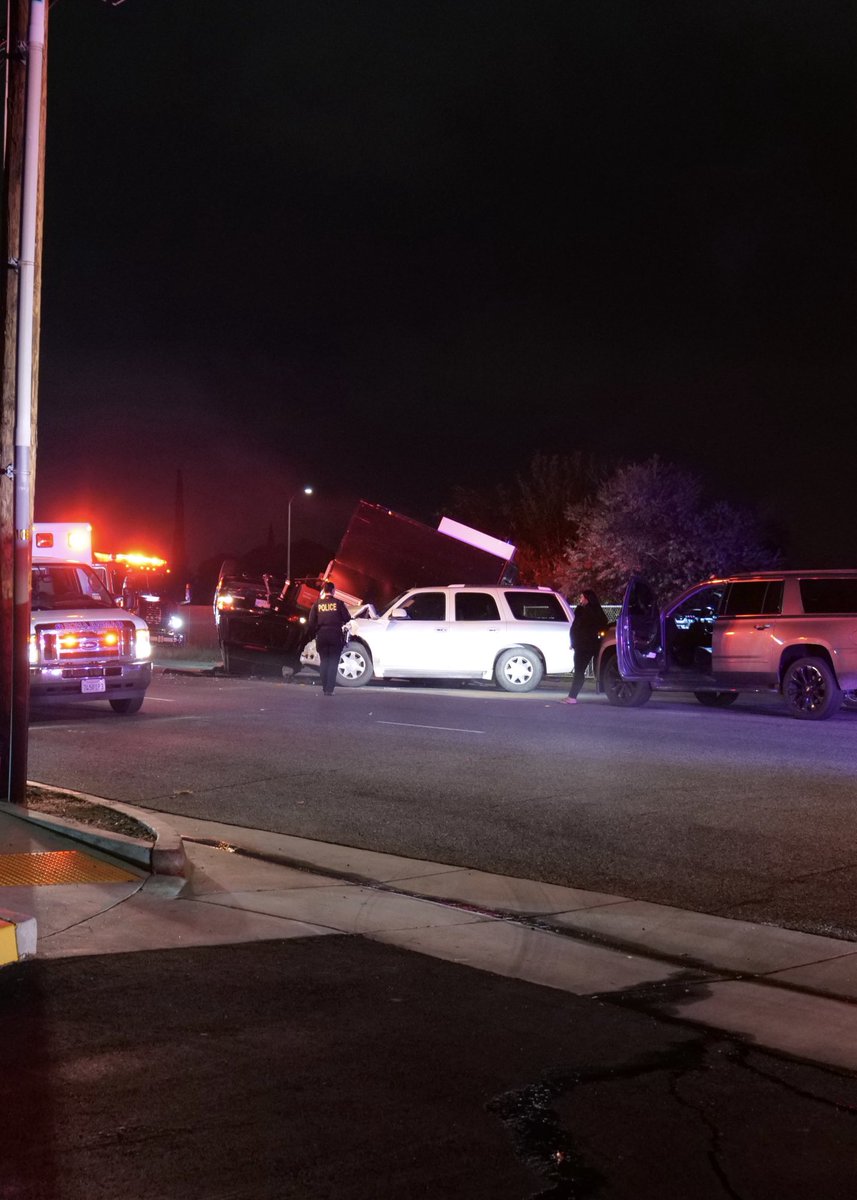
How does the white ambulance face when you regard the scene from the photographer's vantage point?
facing the viewer and to the right of the viewer

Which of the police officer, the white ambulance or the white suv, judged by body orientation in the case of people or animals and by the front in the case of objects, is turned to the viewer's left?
the white suv

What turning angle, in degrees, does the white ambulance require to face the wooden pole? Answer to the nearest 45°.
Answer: approximately 45° to its right

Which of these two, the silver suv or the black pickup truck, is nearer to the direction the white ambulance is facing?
the silver suv

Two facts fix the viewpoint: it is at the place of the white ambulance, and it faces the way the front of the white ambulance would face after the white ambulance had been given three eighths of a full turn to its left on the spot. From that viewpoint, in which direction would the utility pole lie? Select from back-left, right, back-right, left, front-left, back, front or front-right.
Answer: back

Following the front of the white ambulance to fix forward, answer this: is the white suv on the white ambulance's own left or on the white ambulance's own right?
on the white ambulance's own left

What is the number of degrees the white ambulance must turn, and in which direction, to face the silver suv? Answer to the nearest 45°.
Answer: approximately 45° to its left

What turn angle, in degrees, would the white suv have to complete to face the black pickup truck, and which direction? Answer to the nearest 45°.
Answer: approximately 45° to its right

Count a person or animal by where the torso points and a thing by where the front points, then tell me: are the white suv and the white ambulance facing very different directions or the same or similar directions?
very different directions

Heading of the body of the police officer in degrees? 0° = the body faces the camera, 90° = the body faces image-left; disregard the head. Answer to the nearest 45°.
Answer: approximately 180°

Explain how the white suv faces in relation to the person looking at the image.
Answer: facing to the left of the viewer

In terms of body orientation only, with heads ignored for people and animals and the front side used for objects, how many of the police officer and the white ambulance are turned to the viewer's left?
0

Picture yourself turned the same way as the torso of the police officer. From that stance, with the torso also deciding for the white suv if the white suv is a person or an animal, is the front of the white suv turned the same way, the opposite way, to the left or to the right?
to the left

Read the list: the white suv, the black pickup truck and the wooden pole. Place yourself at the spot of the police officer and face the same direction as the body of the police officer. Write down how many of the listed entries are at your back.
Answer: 1
